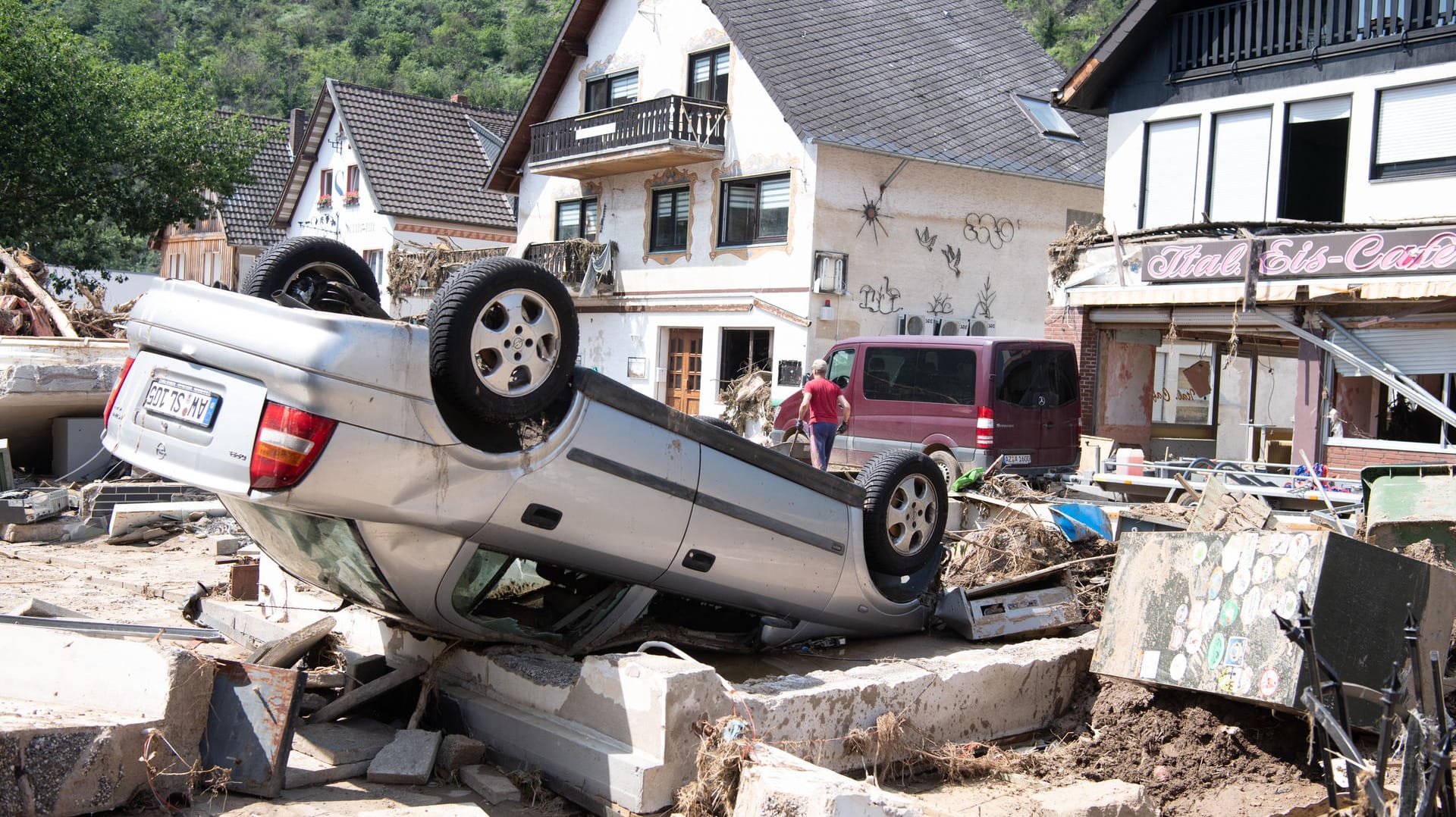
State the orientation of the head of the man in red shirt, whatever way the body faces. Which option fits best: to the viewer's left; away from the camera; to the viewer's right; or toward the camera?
away from the camera

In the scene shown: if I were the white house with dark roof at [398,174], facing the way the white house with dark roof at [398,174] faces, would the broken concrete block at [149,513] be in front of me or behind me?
in front

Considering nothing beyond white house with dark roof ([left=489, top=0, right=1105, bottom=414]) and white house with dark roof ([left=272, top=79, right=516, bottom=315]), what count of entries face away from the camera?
0

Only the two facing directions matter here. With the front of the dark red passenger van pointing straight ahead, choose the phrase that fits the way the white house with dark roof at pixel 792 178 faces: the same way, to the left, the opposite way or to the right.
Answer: to the left

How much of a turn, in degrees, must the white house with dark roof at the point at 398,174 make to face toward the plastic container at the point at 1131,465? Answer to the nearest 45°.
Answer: approximately 45° to its left

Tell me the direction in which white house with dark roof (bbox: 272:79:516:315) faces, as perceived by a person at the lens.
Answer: facing the viewer and to the left of the viewer

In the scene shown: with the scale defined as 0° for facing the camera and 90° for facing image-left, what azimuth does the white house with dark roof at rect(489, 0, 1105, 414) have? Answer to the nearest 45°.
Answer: approximately 45°

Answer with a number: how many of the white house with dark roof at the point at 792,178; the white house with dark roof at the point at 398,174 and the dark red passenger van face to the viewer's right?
0

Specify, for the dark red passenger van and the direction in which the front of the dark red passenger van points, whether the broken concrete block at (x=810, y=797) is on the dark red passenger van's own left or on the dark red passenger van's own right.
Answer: on the dark red passenger van's own left

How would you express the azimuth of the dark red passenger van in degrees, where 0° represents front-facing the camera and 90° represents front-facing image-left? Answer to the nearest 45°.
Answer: approximately 135°

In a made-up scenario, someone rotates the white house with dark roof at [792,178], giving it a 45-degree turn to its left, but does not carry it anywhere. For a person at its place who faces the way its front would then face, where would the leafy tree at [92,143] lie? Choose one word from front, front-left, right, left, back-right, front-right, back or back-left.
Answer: right

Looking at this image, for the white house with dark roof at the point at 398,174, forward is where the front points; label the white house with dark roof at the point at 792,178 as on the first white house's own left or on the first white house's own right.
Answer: on the first white house's own left

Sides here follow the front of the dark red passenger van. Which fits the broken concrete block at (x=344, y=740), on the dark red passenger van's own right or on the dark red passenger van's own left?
on the dark red passenger van's own left

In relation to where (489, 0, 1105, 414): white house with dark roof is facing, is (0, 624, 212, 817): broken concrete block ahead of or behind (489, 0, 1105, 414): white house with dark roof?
ahead
